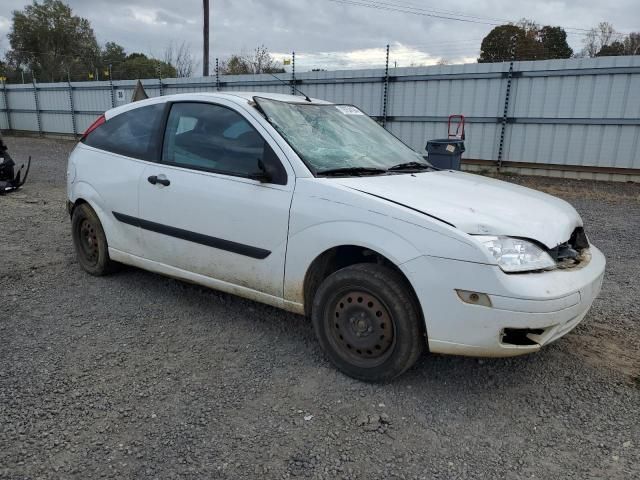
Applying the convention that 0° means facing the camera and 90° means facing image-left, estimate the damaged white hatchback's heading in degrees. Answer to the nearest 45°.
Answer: approximately 315°

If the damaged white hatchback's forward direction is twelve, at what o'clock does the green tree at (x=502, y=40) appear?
The green tree is roughly at 8 o'clock from the damaged white hatchback.

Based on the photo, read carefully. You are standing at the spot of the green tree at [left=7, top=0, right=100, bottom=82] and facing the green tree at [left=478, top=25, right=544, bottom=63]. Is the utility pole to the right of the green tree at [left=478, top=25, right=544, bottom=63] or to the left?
right

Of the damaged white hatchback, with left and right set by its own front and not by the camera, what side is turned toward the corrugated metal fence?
left

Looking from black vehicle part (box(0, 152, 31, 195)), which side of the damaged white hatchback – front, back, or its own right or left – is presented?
back

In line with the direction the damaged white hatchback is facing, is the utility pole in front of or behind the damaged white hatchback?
behind

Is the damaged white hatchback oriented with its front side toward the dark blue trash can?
no
